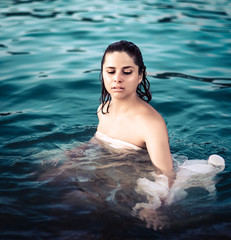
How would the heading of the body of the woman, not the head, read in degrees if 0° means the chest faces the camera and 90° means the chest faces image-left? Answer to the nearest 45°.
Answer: approximately 45°
